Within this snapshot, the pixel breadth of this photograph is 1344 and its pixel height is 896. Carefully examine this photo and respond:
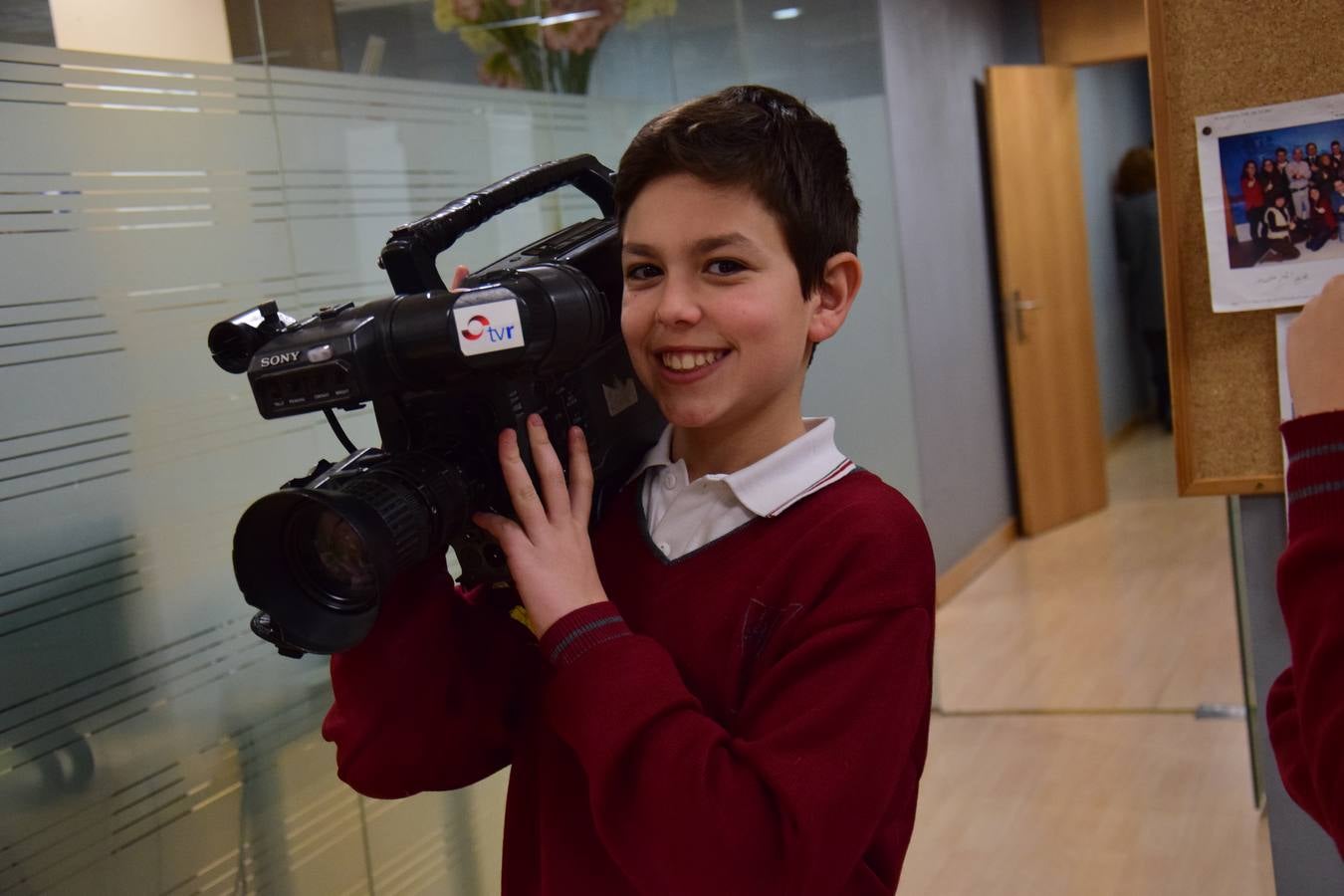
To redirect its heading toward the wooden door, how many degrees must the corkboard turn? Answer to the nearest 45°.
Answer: approximately 135° to its right

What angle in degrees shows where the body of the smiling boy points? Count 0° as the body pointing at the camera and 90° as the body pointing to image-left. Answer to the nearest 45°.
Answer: approximately 45°

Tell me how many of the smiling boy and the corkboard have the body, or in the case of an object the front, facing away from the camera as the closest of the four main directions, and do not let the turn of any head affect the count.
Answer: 0

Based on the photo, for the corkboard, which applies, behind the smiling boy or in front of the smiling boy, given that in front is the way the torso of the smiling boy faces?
behind

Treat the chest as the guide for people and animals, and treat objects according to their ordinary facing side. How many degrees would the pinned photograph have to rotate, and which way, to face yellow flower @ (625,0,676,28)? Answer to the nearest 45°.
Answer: approximately 90° to its right

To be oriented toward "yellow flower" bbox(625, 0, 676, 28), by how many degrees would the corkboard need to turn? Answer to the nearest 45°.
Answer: approximately 90° to its right

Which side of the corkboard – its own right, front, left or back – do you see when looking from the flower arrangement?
right

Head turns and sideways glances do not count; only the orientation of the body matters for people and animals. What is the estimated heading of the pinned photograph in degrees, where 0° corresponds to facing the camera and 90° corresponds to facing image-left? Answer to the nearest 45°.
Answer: approximately 45°

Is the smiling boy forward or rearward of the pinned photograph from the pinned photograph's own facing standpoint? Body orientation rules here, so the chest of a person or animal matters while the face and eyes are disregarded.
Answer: forward

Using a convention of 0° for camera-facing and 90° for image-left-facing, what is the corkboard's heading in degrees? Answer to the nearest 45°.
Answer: approximately 45°

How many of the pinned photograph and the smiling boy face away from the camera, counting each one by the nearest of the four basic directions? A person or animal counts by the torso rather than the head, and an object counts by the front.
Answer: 0
